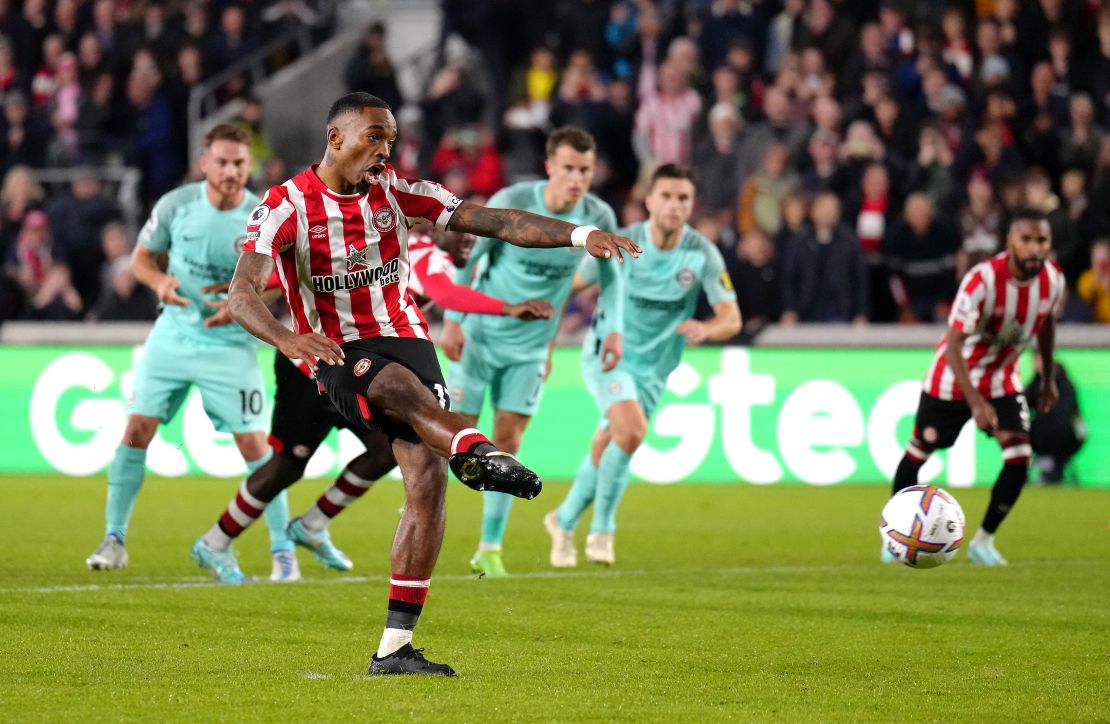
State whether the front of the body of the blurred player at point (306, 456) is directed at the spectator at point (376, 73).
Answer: no

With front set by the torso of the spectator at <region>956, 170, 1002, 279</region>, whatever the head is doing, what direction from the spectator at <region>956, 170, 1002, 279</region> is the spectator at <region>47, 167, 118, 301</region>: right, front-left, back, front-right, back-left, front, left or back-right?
right

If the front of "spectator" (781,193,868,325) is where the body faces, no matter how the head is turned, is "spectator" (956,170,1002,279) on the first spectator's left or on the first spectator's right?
on the first spectator's left

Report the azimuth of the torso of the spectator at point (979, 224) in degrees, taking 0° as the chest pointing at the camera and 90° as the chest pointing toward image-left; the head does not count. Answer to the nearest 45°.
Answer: approximately 0°

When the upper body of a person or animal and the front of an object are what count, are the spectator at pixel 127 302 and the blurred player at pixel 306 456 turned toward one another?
no

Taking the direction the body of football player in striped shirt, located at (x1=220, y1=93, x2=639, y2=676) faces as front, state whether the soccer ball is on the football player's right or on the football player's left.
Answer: on the football player's left

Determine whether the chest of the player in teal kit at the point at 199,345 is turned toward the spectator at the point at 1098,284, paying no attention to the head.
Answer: no

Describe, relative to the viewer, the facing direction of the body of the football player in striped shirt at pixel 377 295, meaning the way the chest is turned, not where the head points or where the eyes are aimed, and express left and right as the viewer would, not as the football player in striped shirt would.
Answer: facing the viewer and to the right of the viewer

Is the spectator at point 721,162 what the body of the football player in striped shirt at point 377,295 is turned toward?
no

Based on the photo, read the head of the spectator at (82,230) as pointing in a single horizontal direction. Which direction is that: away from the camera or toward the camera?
toward the camera

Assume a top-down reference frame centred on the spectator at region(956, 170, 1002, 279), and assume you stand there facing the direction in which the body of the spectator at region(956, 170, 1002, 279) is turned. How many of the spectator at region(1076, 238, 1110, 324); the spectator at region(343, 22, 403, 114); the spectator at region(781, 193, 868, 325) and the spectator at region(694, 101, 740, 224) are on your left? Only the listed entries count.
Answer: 1

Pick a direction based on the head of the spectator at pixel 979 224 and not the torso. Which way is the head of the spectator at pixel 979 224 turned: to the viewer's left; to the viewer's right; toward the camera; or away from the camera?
toward the camera

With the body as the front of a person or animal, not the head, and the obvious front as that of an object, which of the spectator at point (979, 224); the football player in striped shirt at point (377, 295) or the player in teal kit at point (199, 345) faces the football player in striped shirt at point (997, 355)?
the spectator

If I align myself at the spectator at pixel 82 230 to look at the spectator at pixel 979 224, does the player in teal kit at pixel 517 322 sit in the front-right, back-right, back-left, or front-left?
front-right

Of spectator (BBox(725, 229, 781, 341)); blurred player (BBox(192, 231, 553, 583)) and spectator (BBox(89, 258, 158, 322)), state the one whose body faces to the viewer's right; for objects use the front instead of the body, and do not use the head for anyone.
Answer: the blurred player

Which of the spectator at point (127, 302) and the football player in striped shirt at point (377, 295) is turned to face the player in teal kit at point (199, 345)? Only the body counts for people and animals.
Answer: the spectator

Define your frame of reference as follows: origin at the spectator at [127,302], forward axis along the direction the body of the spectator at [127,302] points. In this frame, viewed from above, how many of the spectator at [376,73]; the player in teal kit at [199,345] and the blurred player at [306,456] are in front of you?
2

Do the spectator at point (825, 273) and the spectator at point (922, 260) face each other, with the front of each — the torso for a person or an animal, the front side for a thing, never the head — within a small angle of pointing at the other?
no

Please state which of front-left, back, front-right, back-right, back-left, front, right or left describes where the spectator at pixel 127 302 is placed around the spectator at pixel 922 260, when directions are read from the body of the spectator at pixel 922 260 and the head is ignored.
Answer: right

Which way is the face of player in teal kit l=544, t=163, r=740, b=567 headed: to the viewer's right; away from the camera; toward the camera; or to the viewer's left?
toward the camera

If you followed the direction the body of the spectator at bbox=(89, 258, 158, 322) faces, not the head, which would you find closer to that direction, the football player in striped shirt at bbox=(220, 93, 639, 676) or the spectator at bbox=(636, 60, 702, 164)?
the football player in striped shirt

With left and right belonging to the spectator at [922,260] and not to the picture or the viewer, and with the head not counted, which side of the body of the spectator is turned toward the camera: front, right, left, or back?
front

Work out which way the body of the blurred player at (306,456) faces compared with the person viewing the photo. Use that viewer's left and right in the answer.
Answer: facing to the right of the viewer
